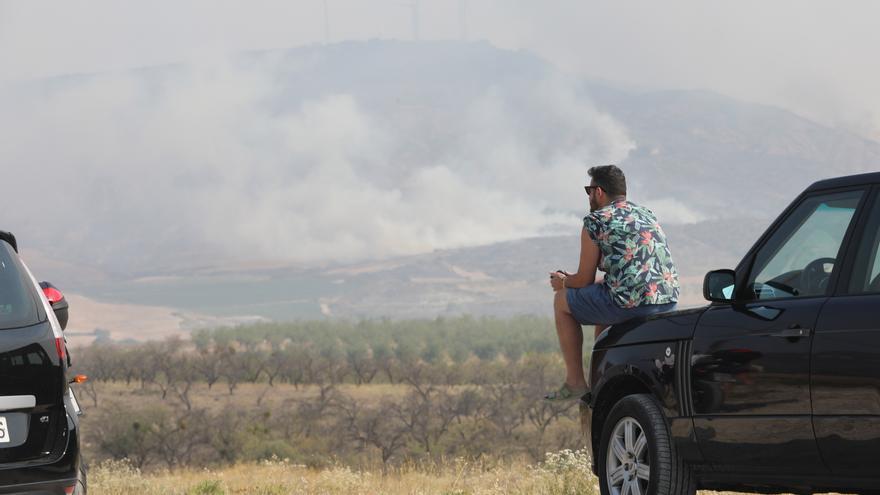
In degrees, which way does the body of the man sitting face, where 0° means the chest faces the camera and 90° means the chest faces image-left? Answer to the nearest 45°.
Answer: approximately 135°

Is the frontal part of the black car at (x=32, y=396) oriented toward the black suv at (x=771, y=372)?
no

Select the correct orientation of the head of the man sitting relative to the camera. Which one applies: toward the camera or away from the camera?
away from the camera

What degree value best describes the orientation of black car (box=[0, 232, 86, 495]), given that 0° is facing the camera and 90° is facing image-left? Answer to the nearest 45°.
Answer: approximately 180°

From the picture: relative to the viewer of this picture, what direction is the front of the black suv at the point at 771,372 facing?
facing away from the viewer and to the left of the viewer

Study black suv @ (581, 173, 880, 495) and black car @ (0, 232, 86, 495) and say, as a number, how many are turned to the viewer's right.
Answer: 0
